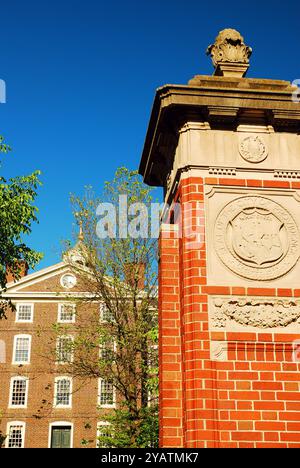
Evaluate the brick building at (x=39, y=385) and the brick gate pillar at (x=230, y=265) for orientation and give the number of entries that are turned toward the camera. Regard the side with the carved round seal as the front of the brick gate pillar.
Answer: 2

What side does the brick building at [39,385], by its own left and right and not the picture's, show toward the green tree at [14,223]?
front

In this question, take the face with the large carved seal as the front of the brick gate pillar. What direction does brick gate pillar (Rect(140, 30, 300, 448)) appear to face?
toward the camera

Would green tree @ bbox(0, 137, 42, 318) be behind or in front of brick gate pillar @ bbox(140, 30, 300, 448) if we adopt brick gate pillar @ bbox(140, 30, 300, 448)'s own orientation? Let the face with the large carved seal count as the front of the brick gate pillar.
behind

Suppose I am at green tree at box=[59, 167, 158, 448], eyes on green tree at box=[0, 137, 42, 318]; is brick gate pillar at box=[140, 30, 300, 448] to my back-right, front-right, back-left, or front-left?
front-left

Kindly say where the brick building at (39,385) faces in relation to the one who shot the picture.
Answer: facing the viewer

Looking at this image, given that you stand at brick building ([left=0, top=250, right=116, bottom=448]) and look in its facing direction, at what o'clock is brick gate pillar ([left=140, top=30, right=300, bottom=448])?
brick gate pillar ([left=140, top=30, right=300, bottom=448]) is roughly at 12 o'clock from brick building ([left=0, top=250, right=116, bottom=448]).
